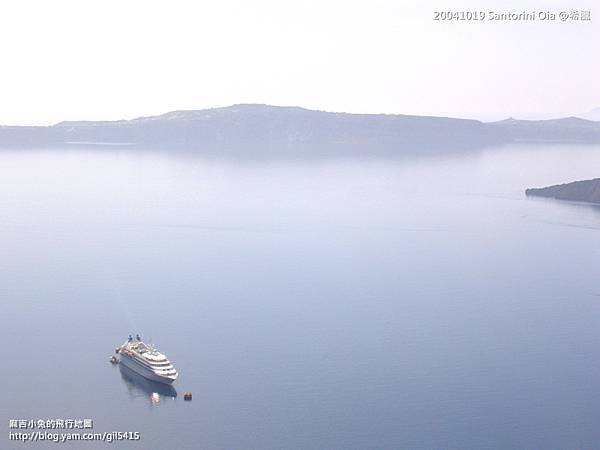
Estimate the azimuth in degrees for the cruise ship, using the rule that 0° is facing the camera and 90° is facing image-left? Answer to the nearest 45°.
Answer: approximately 315°
